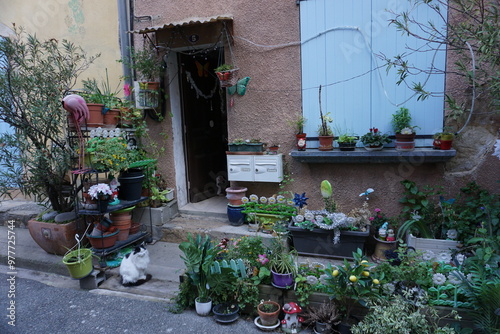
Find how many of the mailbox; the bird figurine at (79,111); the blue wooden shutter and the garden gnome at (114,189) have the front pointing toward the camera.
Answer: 3

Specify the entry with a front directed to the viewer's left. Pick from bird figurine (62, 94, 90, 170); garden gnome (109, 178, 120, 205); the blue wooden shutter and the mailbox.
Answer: the bird figurine

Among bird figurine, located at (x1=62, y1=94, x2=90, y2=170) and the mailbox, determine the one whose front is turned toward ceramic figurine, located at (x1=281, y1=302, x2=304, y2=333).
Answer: the mailbox

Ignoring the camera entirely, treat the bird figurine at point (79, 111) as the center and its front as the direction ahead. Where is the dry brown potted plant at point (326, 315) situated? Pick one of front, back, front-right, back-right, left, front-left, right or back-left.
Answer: back-left

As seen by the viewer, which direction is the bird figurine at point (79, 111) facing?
to the viewer's left

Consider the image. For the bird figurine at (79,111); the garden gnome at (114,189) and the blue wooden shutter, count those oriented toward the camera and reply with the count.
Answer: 2

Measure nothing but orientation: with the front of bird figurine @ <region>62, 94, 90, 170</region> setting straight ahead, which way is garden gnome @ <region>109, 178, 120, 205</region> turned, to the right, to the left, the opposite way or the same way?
to the left
